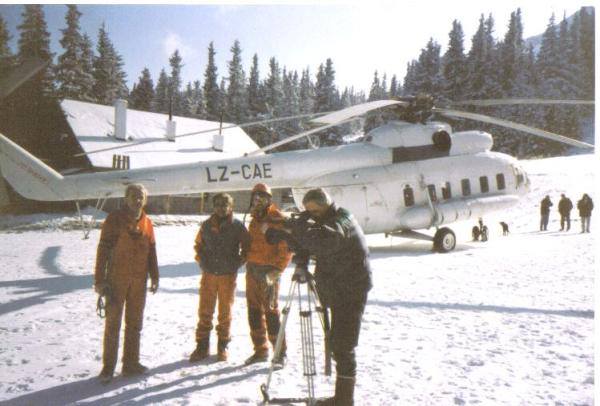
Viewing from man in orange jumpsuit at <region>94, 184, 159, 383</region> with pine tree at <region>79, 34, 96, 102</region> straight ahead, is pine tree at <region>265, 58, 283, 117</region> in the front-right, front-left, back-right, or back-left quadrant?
front-right

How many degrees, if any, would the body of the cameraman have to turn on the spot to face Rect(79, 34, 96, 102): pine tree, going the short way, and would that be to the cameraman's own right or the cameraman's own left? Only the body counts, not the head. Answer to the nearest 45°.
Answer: approximately 45° to the cameraman's own right

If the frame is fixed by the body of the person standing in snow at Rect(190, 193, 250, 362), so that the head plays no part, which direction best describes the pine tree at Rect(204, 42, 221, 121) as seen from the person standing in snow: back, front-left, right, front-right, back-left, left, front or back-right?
back

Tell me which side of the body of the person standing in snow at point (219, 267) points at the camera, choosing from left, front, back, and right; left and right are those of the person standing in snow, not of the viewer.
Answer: front

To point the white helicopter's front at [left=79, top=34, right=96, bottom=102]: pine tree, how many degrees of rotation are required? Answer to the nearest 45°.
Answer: approximately 90° to its left

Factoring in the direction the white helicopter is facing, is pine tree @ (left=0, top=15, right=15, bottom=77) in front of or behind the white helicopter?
behind

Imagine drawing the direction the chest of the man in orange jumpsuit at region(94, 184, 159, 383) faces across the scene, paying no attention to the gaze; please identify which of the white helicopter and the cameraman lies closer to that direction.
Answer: the cameraman

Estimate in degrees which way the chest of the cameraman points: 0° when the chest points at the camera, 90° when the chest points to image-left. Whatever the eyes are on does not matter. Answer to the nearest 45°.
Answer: approximately 90°

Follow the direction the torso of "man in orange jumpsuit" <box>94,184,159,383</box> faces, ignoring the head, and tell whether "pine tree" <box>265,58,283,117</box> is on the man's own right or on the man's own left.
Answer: on the man's own left

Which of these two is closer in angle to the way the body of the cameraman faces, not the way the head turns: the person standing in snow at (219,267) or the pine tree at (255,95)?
the person standing in snow

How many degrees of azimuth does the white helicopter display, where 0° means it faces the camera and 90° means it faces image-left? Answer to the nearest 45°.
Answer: approximately 225°
